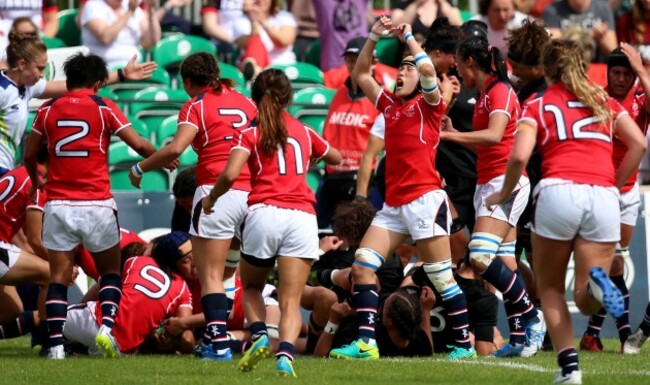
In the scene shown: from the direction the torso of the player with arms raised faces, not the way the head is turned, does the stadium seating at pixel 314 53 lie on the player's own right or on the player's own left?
on the player's own right

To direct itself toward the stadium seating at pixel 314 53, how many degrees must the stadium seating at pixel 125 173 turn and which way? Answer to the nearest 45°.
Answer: approximately 135° to its left

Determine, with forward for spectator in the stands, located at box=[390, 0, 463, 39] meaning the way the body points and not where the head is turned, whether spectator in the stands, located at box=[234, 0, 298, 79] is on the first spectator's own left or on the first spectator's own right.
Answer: on the first spectator's own right

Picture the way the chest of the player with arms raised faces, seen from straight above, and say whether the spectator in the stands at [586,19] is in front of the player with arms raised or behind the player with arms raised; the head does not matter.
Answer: behind

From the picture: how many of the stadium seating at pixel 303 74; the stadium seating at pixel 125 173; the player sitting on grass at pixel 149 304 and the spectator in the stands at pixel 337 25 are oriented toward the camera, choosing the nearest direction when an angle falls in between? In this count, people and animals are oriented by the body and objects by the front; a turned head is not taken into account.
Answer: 3

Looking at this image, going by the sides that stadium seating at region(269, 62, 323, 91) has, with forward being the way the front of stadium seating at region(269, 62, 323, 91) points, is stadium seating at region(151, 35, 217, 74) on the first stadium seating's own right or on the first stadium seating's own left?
on the first stadium seating's own right

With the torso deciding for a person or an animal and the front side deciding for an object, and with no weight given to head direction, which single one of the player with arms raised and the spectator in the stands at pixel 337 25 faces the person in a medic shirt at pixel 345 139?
the spectator in the stands at pixel 337 25

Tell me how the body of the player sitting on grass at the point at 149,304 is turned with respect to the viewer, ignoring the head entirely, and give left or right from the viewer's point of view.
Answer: facing away from the viewer and to the right of the viewer
